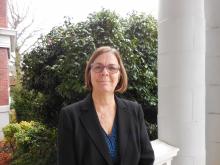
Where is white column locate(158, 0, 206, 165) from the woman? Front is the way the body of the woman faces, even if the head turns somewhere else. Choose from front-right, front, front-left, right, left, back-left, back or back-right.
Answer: back-left

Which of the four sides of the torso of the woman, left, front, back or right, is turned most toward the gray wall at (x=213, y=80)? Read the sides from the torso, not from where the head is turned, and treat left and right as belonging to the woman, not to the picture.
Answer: left

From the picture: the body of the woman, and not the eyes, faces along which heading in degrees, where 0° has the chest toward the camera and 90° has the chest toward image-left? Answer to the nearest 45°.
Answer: approximately 0°

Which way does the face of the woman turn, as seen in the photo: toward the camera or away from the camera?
toward the camera
